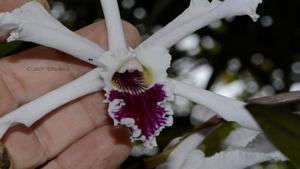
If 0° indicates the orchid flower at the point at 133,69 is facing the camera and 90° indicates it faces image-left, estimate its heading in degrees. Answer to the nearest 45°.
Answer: approximately 0°
